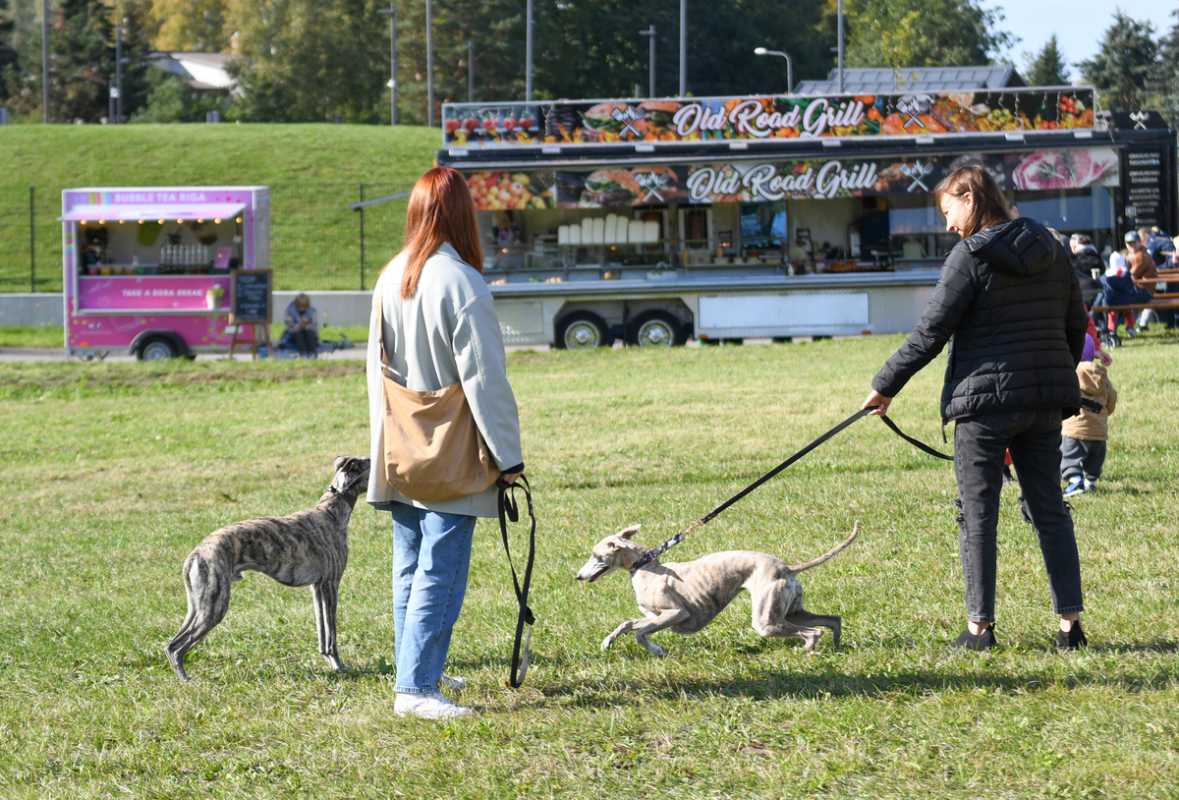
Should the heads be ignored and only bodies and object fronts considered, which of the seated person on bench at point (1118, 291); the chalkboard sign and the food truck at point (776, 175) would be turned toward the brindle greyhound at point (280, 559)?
the chalkboard sign

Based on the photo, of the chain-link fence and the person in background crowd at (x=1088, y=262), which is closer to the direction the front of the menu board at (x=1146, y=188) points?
the person in background crowd

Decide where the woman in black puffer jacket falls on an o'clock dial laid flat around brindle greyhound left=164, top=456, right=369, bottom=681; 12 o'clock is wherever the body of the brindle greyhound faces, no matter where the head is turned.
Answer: The woman in black puffer jacket is roughly at 1 o'clock from the brindle greyhound.

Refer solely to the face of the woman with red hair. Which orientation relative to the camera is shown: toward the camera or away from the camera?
away from the camera

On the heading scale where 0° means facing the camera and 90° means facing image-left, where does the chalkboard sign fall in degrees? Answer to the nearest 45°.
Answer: approximately 0°

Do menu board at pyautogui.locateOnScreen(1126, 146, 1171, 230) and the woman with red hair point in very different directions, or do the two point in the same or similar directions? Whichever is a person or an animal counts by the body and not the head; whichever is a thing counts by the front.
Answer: very different directions

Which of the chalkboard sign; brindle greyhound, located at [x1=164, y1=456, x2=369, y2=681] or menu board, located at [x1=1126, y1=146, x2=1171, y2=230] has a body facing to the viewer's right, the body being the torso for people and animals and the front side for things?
the brindle greyhound
